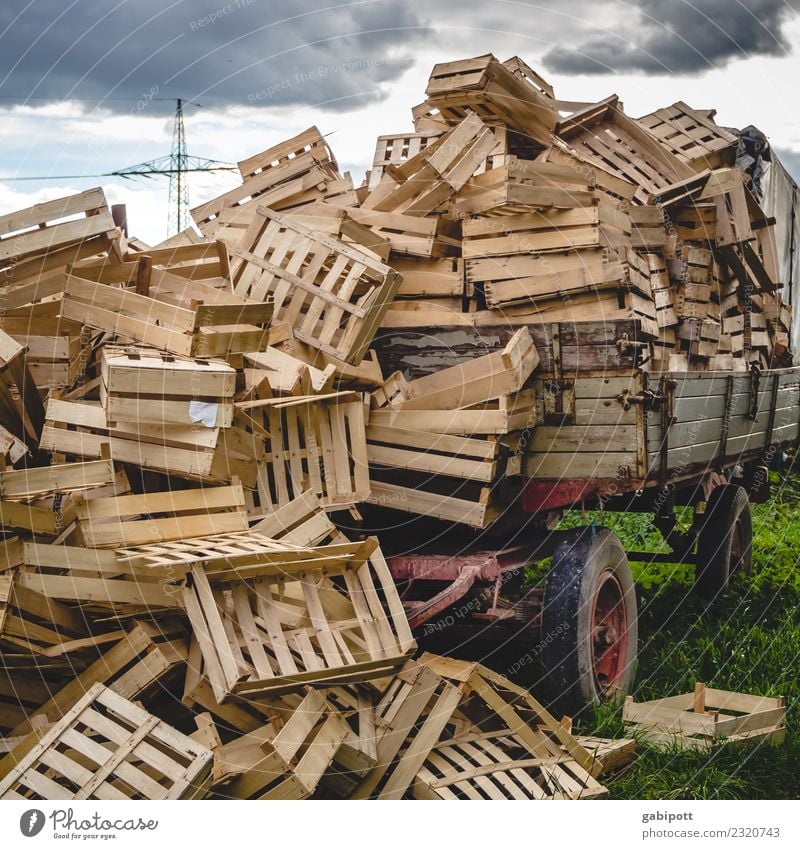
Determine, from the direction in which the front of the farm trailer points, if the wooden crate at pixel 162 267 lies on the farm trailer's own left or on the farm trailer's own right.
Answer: on the farm trailer's own right

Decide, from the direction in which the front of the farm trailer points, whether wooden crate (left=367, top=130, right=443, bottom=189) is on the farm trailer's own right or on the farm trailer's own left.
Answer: on the farm trailer's own right

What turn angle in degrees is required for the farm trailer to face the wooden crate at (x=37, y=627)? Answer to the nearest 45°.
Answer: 0° — it already faces it

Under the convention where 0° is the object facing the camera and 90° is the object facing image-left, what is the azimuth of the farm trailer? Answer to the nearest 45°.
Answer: approximately 45°
